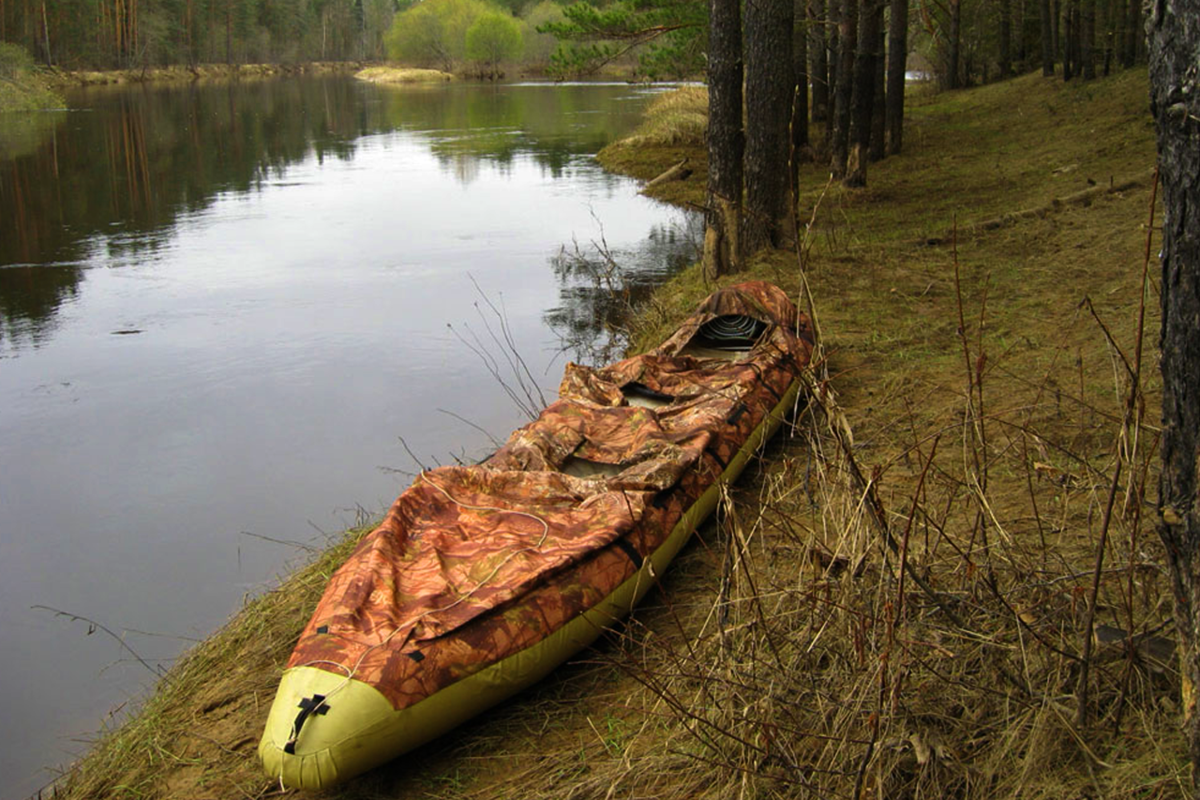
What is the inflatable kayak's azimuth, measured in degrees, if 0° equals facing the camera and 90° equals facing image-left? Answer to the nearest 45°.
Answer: approximately 45°

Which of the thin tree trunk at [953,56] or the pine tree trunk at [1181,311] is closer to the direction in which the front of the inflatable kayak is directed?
the pine tree trunk

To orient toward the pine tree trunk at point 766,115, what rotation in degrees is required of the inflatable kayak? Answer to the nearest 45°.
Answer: approximately 135° to its right

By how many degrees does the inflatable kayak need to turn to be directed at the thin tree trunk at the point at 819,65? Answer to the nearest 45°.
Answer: approximately 135° to its right

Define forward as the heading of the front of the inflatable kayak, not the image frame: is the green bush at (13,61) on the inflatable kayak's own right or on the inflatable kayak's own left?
on the inflatable kayak's own right

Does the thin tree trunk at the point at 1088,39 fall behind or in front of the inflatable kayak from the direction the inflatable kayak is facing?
behind

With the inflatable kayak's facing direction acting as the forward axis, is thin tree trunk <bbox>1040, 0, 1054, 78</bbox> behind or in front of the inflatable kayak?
behind

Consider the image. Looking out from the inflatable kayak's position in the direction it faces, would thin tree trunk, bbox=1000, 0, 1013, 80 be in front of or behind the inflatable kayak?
behind

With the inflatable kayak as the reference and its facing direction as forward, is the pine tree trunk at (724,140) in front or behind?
behind
